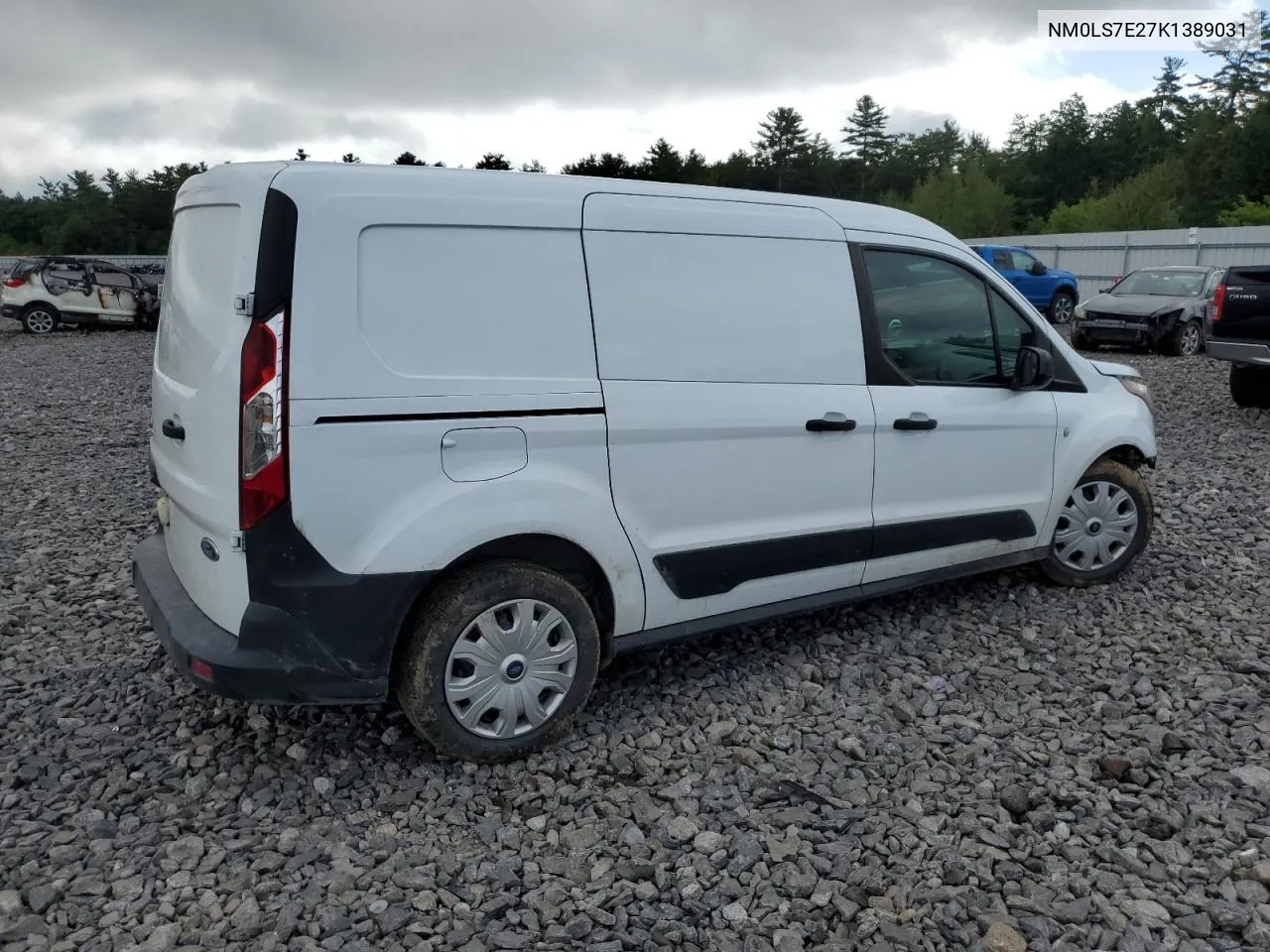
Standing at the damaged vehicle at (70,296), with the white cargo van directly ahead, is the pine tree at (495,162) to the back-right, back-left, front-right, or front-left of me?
back-left

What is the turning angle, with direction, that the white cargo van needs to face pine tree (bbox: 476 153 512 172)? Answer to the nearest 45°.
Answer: approximately 45° to its left

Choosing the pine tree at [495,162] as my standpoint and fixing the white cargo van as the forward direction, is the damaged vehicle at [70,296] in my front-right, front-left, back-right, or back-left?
front-right

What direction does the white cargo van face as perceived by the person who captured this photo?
facing away from the viewer and to the right of the viewer

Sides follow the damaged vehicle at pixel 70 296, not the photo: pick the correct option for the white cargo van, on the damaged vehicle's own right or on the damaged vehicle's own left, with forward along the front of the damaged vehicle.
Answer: on the damaged vehicle's own right

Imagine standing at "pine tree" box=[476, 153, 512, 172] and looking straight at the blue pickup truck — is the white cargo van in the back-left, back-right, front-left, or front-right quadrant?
front-right

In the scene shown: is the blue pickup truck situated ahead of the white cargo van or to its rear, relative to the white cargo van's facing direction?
ahead

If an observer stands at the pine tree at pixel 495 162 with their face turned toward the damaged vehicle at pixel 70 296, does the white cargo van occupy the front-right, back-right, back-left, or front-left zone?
front-left

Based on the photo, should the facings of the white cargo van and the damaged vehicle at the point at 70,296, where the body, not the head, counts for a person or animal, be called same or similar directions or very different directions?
same or similar directions

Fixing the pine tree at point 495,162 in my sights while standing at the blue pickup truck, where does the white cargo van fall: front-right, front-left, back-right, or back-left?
back-left

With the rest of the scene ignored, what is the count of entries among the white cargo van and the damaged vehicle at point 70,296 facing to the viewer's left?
0

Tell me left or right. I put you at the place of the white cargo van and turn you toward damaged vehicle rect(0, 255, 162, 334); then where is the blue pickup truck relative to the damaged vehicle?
right

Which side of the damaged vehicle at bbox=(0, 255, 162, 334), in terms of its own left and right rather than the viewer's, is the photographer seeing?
right

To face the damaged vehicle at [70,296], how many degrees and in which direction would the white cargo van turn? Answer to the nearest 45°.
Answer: approximately 90° to its left

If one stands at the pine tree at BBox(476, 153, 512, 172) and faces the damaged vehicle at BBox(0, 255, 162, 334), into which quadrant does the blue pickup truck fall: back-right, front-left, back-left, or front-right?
front-left
